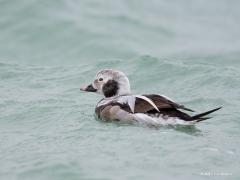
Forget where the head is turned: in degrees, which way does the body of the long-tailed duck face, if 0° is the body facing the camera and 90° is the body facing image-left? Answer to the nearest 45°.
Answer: approximately 90°
